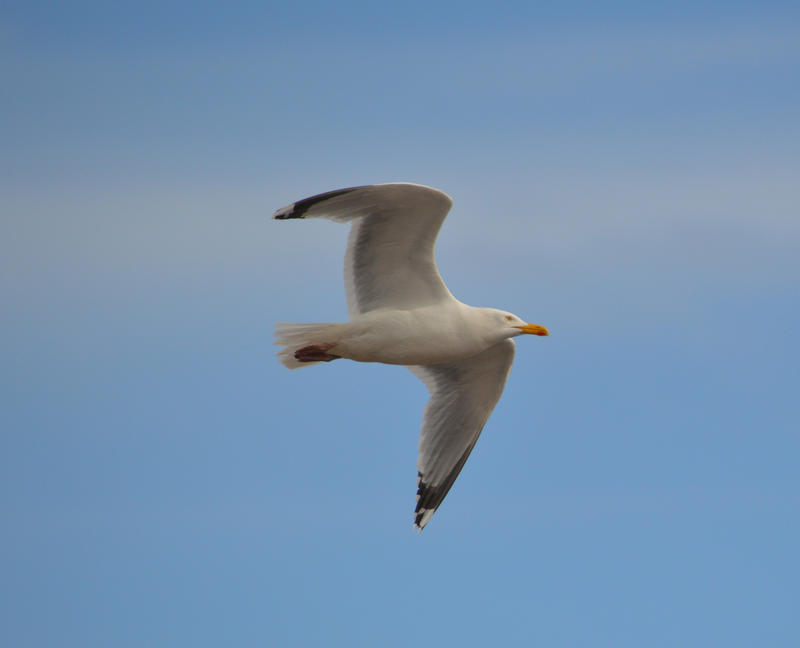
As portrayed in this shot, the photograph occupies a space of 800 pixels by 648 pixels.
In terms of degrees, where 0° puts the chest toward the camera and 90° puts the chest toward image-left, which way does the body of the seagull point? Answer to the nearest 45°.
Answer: approximately 270°
